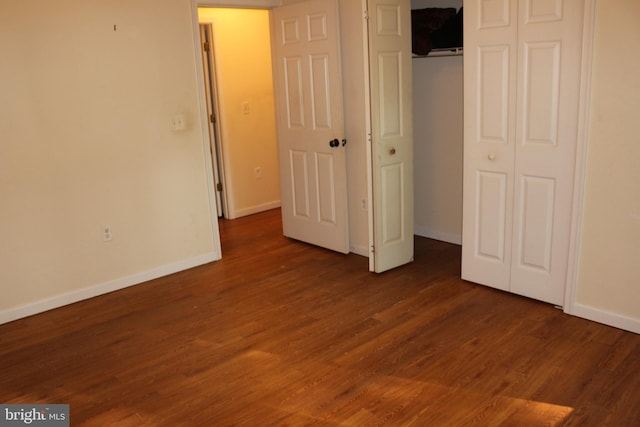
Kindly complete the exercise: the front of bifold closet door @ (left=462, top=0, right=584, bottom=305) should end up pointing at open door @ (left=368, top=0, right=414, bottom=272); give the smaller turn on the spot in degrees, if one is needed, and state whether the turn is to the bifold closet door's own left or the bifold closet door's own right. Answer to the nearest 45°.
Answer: approximately 45° to the bifold closet door's own right

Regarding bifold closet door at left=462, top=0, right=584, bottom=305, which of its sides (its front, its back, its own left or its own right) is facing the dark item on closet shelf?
right

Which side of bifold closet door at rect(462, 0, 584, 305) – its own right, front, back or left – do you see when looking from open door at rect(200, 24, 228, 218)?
right

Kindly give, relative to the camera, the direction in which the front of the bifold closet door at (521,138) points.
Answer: facing the viewer and to the left of the viewer

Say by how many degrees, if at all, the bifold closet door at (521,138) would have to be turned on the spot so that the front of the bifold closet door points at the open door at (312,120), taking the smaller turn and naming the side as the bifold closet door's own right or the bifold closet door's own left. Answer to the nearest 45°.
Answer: approximately 90° to the bifold closet door's own right

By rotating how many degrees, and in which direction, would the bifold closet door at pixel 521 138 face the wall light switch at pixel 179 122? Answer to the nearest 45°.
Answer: approximately 45° to its right

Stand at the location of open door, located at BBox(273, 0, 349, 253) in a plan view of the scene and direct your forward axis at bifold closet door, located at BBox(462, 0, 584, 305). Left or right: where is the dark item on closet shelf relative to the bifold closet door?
left

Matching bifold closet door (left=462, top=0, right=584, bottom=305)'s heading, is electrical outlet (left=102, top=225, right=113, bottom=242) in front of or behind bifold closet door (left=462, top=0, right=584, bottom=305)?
in front
